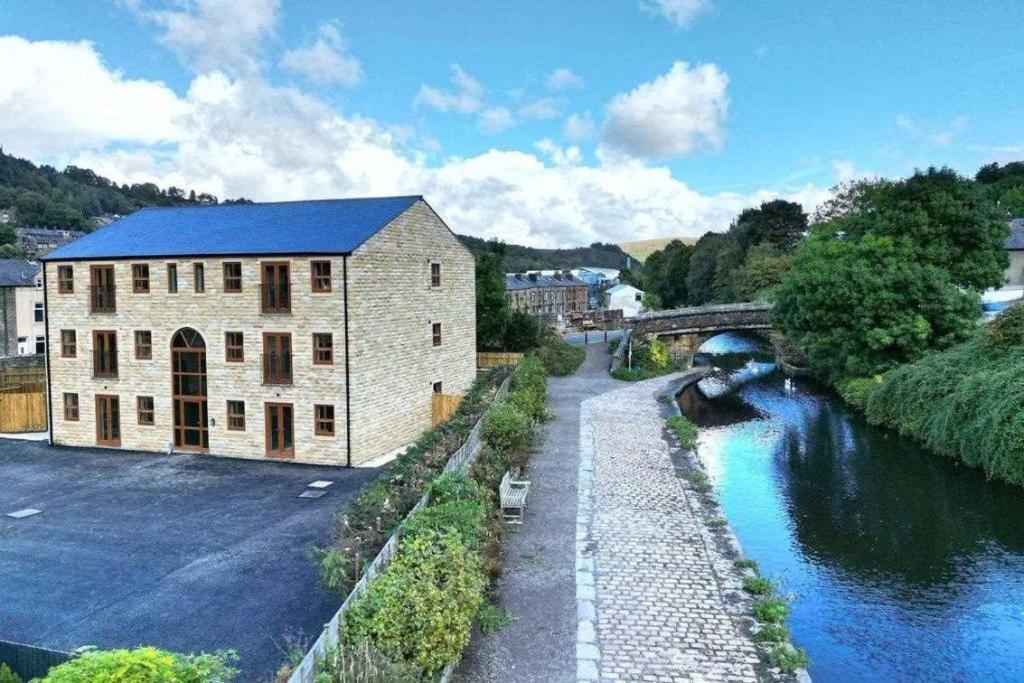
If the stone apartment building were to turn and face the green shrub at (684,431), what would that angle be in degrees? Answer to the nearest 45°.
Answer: approximately 135° to its left

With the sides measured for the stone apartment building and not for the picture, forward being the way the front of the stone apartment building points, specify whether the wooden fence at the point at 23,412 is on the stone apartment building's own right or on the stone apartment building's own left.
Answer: on the stone apartment building's own right

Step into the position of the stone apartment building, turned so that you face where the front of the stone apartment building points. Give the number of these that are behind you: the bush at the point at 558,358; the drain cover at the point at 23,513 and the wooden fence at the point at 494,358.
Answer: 2

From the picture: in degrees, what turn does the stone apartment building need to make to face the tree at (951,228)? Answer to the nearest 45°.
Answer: approximately 135° to its left

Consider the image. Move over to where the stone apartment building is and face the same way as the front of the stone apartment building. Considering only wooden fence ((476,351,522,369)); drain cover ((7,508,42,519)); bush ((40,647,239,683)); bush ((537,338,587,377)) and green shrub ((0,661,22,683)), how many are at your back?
2

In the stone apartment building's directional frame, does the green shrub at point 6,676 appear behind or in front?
in front

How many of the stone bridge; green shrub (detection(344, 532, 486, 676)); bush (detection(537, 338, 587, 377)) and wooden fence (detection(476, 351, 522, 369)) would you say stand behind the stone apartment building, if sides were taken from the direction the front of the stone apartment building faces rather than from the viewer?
3

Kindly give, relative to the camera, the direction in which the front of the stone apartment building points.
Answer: facing the viewer and to the left of the viewer

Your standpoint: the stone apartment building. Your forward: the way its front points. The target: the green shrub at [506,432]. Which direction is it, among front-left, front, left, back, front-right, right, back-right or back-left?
left

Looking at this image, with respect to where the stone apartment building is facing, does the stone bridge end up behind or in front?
behind

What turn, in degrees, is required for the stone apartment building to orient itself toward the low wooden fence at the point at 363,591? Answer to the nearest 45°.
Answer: approximately 45° to its left

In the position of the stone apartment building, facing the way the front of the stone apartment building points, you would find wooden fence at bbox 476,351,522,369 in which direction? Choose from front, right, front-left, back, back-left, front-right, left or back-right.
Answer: back

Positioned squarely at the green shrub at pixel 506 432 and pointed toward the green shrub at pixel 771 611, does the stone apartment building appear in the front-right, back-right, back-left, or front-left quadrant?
back-right

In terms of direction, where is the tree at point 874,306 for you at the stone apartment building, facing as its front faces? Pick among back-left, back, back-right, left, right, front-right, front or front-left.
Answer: back-left

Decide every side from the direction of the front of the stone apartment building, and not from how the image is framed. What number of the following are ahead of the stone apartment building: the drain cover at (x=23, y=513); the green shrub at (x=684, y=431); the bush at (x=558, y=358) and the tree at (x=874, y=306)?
1

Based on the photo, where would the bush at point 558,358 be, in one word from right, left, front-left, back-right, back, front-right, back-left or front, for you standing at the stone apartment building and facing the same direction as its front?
back

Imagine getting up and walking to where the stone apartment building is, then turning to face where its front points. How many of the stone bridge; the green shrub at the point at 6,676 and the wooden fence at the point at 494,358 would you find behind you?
2
